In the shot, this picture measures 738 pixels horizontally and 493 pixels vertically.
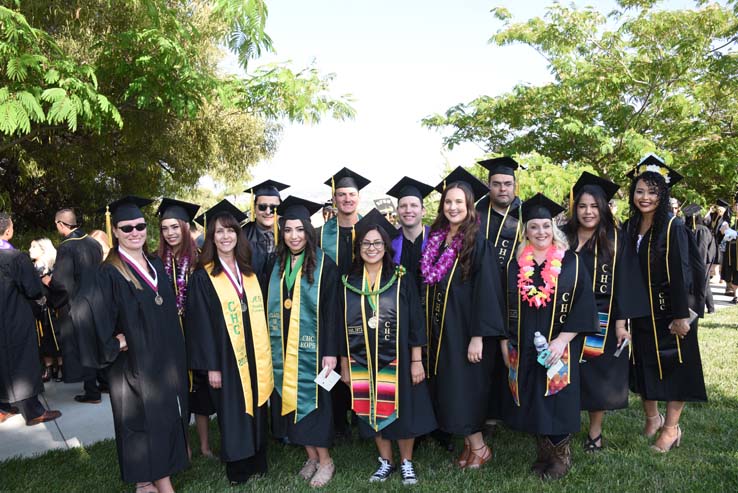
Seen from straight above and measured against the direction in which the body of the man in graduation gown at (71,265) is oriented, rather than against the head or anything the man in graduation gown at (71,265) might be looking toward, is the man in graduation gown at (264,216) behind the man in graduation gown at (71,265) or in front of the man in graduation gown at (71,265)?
behind

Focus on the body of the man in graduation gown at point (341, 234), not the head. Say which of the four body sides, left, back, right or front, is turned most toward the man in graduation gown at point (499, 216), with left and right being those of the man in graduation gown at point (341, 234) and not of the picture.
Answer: left

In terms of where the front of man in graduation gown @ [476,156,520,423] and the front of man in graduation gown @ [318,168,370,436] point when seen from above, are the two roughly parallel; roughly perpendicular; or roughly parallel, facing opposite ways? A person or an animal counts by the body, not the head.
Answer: roughly parallel

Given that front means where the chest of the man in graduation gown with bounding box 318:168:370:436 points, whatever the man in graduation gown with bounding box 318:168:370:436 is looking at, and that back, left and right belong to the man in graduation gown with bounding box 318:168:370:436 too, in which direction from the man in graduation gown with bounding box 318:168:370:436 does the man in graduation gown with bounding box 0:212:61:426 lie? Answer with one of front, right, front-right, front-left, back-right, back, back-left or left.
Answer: right

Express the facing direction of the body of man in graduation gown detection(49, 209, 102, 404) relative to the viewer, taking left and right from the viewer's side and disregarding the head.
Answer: facing away from the viewer and to the left of the viewer

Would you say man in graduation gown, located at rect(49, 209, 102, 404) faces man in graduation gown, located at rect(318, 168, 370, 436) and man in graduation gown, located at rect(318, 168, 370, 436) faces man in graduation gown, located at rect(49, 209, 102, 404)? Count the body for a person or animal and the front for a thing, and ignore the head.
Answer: no

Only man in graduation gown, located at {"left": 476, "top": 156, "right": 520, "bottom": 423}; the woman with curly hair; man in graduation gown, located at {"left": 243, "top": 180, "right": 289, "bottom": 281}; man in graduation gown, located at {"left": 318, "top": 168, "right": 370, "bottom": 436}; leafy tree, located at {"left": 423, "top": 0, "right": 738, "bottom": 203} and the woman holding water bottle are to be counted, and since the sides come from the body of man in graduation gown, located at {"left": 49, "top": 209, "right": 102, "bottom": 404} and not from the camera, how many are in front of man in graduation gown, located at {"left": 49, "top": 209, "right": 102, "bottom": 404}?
0

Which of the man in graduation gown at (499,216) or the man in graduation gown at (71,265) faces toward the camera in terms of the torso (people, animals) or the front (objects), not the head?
the man in graduation gown at (499,216)

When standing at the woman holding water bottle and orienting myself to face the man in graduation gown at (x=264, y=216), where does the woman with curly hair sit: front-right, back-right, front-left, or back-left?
back-right

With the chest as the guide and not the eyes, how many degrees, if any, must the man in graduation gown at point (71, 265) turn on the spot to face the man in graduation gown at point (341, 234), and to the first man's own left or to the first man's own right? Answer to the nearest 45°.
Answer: approximately 180°

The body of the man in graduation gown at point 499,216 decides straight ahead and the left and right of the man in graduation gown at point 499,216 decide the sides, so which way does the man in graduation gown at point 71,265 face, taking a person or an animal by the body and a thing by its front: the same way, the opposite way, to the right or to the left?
to the right

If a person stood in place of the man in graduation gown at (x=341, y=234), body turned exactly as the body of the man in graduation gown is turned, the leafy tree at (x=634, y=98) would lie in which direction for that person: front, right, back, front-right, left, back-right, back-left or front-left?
back-left

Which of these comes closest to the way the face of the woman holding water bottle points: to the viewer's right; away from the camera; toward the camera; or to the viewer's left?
toward the camera

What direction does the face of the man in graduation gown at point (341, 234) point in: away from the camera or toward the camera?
toward the camera

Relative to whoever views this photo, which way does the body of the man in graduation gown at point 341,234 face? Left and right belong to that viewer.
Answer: facing the viewer

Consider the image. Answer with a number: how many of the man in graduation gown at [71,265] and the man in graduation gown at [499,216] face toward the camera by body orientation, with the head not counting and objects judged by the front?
1

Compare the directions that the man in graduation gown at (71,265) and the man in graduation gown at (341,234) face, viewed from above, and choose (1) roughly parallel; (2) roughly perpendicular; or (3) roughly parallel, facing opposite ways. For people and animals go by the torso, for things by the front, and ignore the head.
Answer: roughly perpendicular

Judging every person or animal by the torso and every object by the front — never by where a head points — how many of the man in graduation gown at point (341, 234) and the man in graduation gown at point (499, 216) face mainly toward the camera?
2

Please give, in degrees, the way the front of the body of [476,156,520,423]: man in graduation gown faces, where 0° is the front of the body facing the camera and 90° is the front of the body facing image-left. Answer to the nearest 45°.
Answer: approximately 0°
